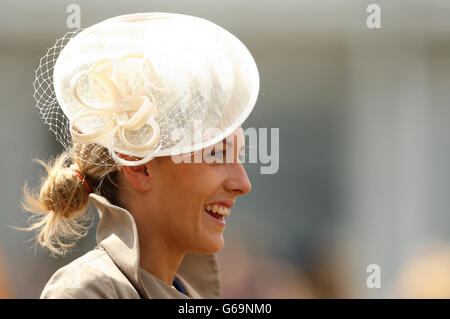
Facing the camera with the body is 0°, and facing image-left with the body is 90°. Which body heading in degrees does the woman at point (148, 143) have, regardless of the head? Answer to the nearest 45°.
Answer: approximately 270°
